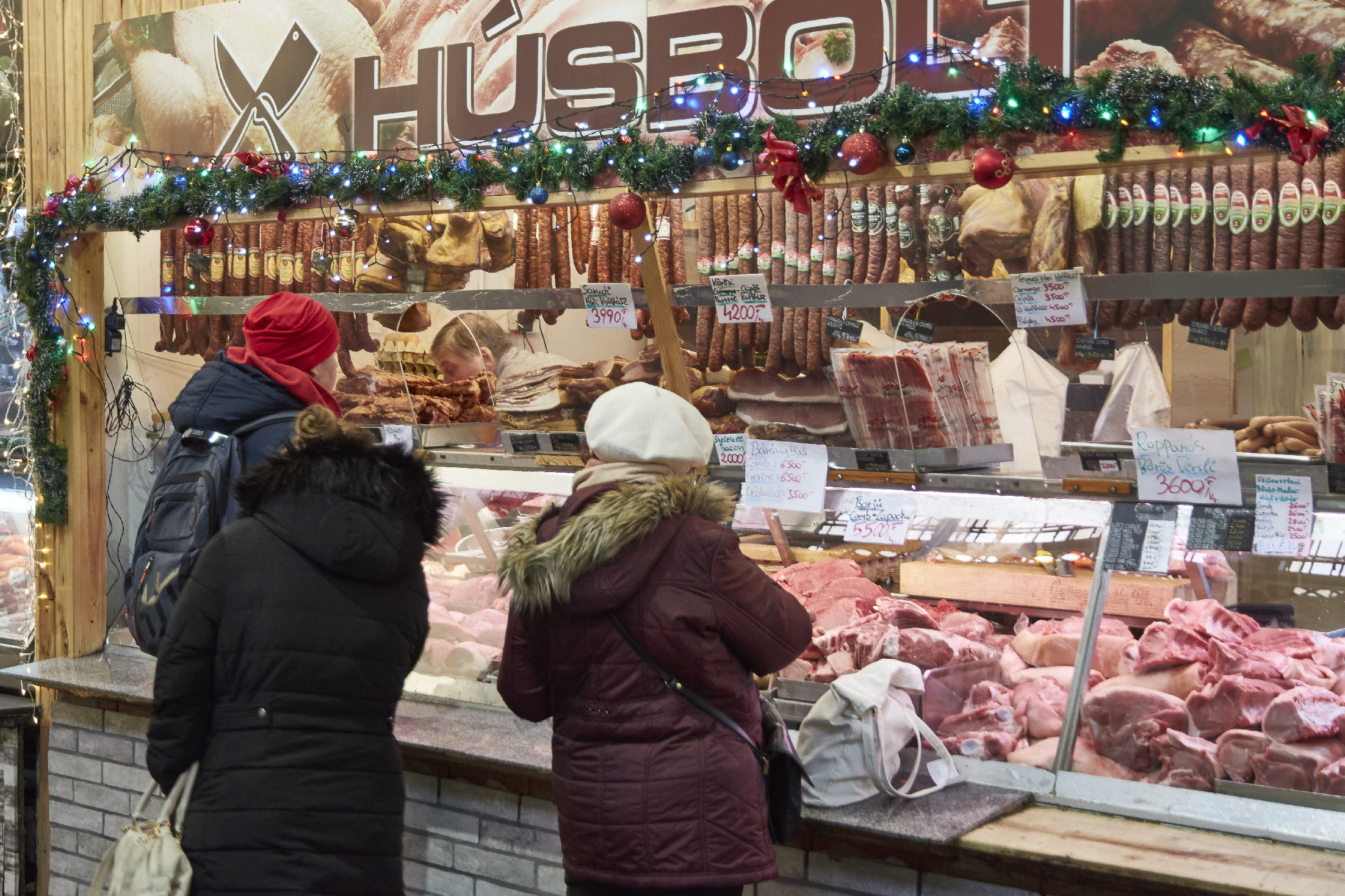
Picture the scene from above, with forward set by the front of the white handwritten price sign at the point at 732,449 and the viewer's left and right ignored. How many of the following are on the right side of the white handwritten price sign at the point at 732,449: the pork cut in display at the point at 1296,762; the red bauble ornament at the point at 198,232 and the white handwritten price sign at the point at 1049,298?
1

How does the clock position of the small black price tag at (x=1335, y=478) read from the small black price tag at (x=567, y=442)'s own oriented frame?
the small black price tag at (x=1335, y=478) is roughly at 10 o'clock from the small black price tag at (x=567, y=442).

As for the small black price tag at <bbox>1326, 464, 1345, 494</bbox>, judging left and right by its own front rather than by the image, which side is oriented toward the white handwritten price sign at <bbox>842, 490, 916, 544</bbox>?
right

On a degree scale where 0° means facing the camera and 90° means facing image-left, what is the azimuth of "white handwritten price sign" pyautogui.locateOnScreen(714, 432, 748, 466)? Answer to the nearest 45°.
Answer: approximately 0°
